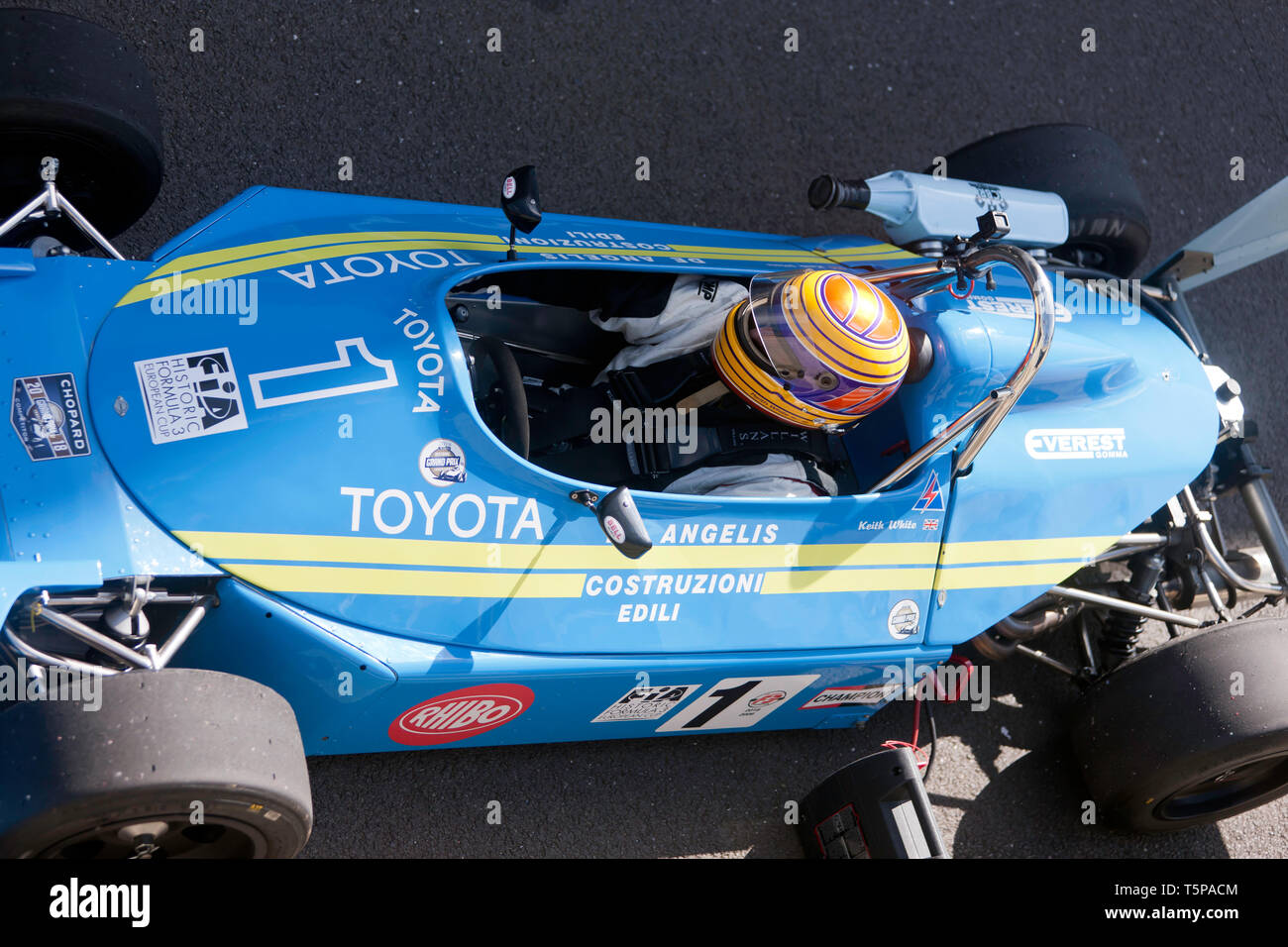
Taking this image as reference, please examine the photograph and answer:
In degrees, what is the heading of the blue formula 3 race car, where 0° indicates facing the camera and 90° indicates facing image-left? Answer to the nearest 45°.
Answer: approximately 90°
